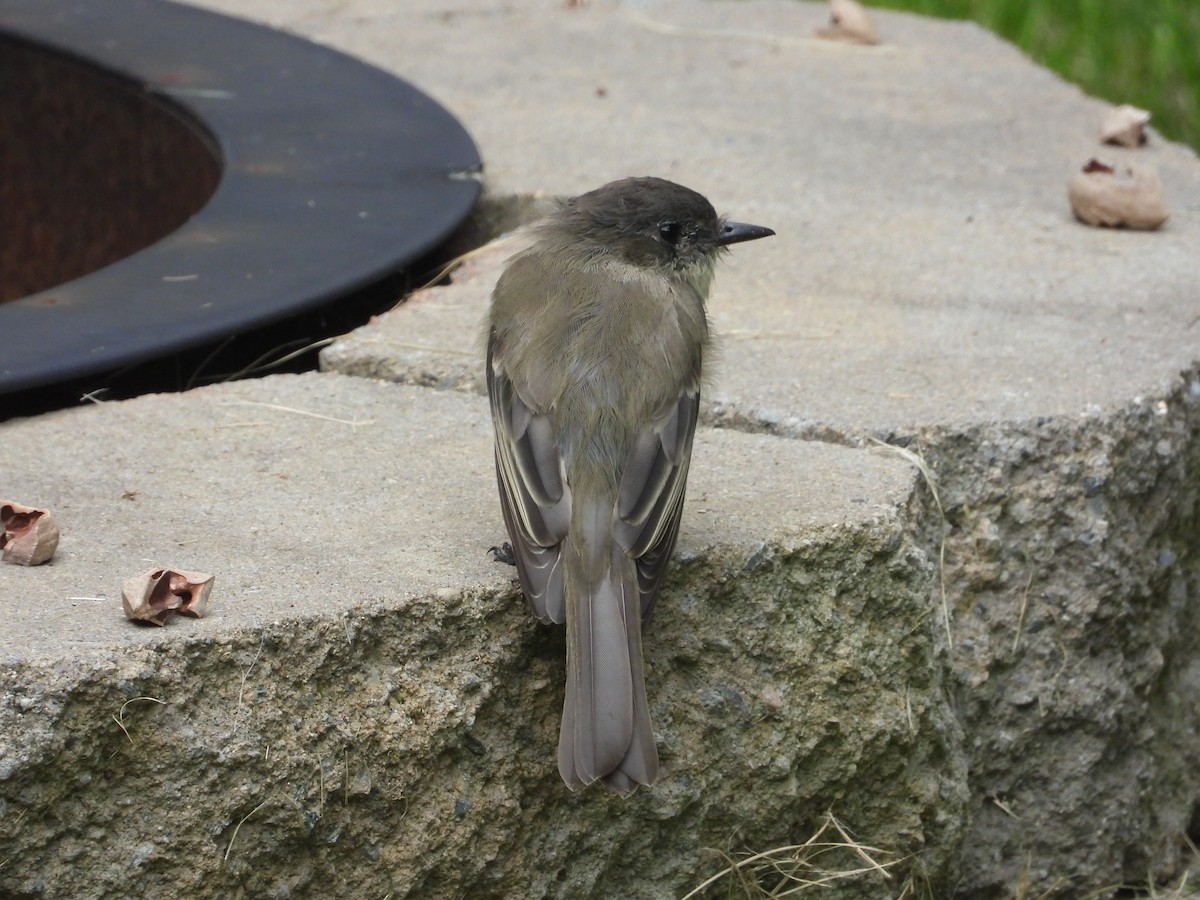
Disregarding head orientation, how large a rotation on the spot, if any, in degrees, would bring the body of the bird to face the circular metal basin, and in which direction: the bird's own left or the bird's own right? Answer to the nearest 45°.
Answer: approximately 45° to the bird's own left

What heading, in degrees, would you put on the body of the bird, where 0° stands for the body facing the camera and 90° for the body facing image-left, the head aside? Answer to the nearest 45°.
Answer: approximately 180°
